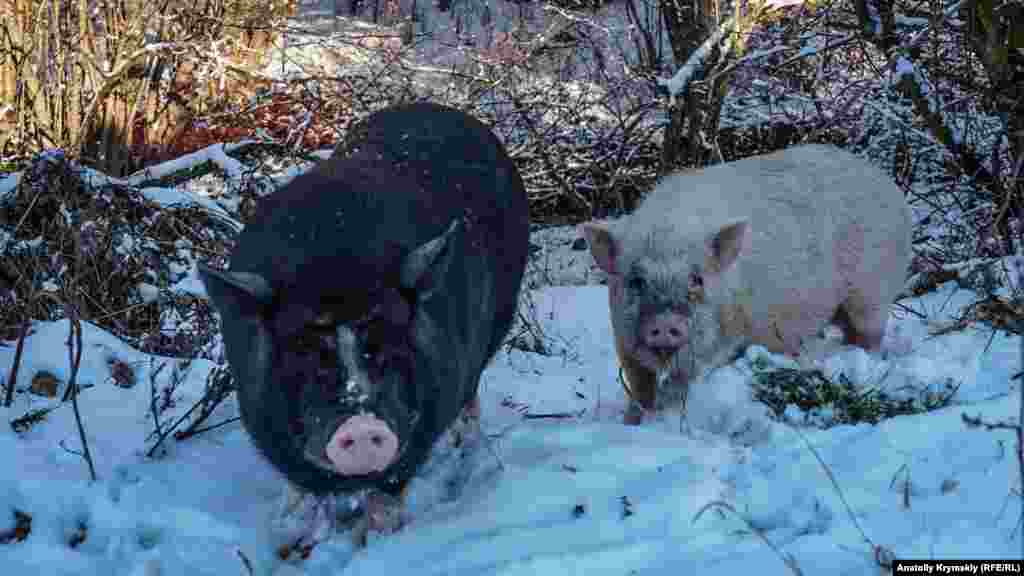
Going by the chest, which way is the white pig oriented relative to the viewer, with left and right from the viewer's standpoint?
facing the viewer and to the left of the viewer

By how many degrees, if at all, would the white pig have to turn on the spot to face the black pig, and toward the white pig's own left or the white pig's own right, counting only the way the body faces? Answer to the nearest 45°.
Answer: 0° — it already faces it
